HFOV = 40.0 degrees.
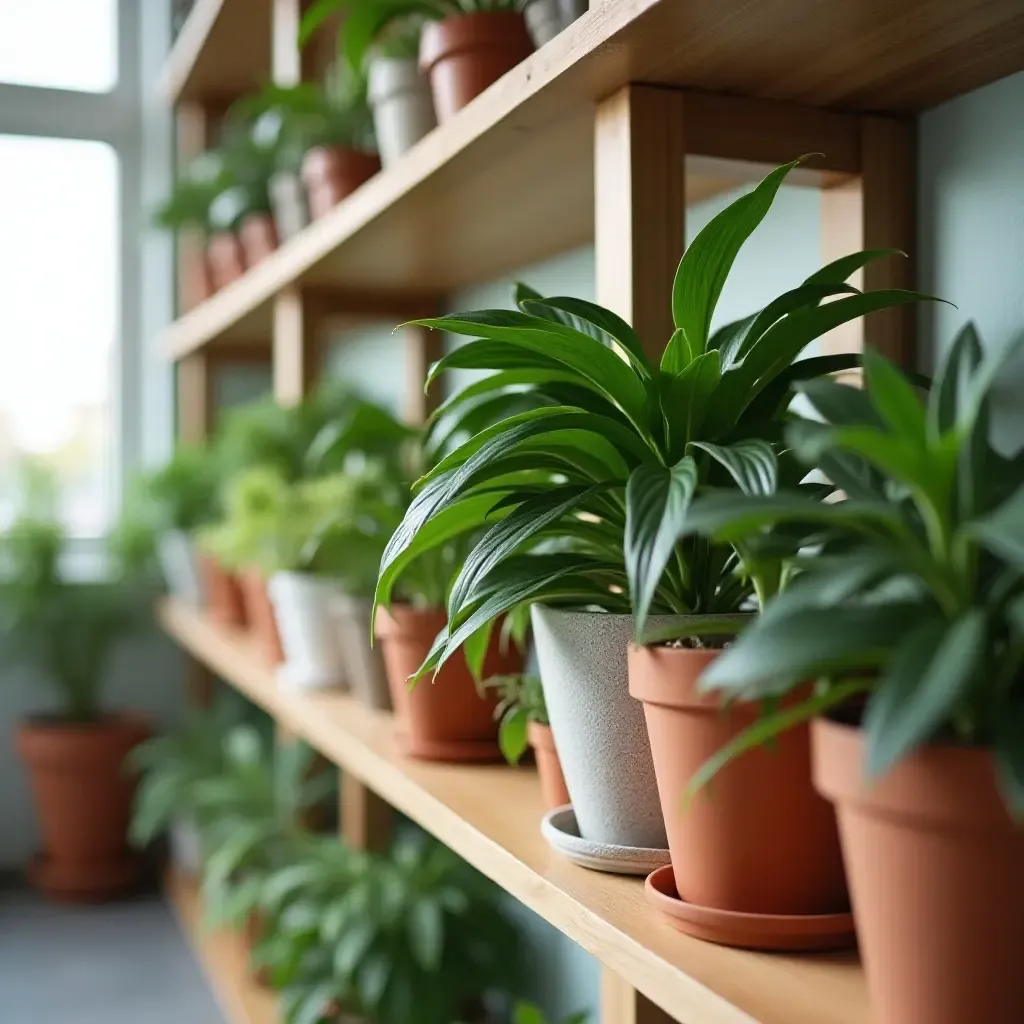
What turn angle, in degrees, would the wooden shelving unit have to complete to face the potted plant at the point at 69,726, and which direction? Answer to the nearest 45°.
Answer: approximately 90° to its right

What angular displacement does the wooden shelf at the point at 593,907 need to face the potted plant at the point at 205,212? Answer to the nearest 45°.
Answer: approximately 135° to its right

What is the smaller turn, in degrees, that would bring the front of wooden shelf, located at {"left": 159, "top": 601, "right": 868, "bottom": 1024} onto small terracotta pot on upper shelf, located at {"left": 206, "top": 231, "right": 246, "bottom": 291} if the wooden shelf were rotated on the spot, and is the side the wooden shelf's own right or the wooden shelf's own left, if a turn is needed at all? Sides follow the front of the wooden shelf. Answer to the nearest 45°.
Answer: approximately 135° to the wooden shelf's own right

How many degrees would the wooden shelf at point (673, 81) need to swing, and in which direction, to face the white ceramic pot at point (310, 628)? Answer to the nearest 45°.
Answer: approximately 90° to its right

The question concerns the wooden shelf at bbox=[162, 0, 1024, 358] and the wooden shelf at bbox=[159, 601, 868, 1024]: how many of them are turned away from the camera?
0

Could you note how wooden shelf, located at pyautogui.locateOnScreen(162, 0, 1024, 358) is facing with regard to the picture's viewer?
facing the viewer and to the left of the viewer

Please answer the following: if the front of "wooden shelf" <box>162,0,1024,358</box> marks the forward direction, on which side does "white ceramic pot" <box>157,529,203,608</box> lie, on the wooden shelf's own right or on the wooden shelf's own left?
on the wooden shelf's own right

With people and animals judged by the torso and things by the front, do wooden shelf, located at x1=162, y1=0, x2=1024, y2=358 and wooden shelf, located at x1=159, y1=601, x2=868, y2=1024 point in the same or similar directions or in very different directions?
same or similar directions

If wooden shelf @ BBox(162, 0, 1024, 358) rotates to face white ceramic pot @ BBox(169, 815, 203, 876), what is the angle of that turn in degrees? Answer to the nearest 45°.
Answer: approximately 90° to its right
